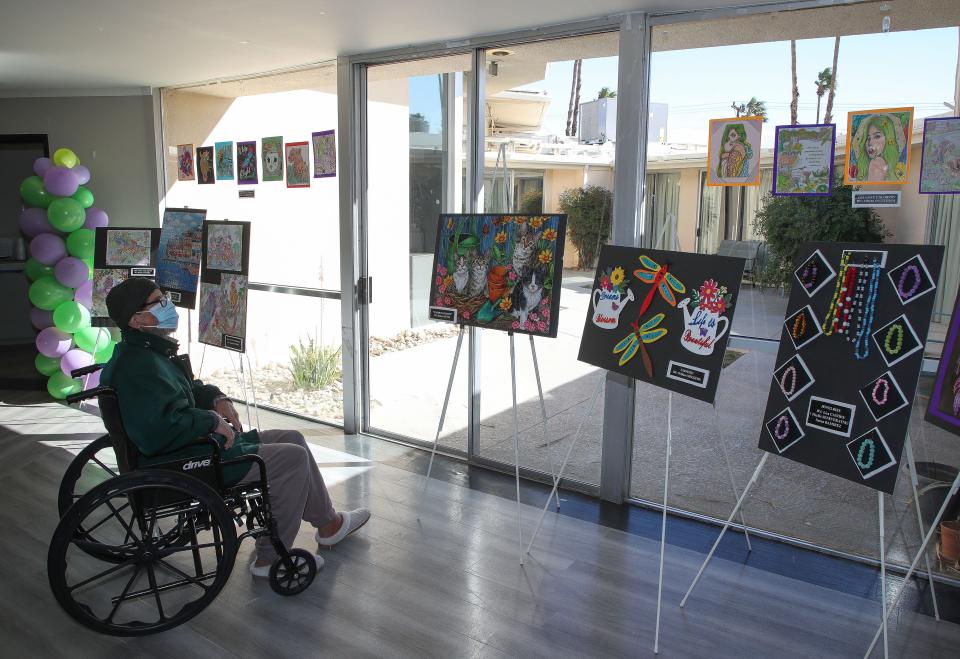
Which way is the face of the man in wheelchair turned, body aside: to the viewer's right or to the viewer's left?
to the viewer's right

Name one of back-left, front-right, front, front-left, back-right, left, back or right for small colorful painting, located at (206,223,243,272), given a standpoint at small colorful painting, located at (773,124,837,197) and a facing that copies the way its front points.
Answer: right

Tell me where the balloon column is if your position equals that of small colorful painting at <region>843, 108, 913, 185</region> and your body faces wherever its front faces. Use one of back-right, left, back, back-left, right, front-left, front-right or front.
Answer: right

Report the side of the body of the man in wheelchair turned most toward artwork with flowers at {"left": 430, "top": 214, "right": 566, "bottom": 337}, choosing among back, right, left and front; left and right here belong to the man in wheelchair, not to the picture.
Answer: front

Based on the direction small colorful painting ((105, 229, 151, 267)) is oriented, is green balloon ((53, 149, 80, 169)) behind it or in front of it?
behind

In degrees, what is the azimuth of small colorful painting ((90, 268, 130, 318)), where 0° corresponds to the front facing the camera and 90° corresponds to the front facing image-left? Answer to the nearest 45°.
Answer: approximately 0°

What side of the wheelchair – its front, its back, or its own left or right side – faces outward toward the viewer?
right

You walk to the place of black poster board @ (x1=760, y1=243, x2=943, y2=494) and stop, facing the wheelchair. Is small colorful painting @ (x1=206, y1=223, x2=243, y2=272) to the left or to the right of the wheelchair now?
right

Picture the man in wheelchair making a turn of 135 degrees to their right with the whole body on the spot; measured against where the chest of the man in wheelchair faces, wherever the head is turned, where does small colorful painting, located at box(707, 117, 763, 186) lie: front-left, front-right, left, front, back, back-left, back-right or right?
back-left

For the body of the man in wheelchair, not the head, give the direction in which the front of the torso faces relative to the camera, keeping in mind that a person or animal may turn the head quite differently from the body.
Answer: to the viewer's right
